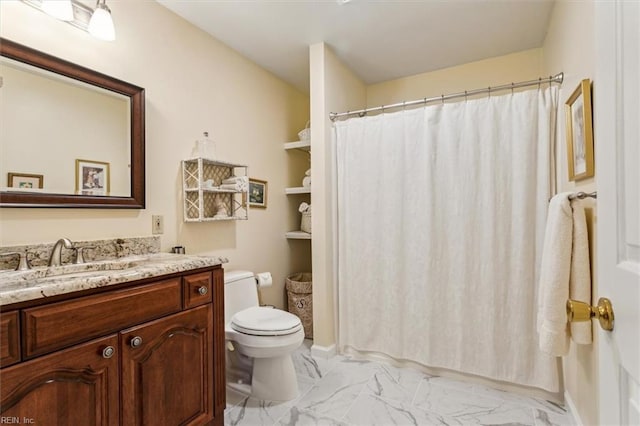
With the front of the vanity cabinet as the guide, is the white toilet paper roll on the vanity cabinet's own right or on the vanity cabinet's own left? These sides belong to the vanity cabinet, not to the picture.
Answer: on the vanity cabinet's own left

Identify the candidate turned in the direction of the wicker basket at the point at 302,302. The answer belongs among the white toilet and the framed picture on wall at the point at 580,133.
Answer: the framed picture on wall

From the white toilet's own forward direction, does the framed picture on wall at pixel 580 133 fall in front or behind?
in front

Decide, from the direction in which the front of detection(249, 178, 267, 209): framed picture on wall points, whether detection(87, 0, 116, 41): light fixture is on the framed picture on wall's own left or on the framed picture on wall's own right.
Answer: on the framed picture on wall's own right

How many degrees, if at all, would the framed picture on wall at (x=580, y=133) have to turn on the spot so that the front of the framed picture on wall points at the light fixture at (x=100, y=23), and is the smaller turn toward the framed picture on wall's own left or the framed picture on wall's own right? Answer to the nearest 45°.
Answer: approximately 45° to the framed picture on wall's own left

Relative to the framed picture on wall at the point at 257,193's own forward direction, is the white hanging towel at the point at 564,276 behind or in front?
in front

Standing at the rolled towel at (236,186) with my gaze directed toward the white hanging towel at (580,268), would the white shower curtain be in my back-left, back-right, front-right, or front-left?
front-left

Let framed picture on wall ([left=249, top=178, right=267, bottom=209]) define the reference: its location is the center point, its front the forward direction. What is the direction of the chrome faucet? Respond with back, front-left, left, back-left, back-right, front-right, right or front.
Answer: right

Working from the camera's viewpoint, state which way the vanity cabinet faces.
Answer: facing the viewer and to the right of the viewer

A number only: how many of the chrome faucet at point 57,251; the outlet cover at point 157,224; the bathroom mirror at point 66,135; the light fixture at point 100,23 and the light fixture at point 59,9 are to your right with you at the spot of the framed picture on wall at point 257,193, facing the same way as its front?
5

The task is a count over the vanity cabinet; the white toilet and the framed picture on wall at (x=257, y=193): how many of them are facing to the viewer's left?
0

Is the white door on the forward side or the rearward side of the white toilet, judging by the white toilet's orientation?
on the forward side

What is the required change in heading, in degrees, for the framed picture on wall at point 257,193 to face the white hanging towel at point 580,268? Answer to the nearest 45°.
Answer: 0° — it already faces it

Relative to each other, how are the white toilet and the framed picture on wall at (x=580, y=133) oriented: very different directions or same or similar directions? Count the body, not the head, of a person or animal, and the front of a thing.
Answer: very different directions

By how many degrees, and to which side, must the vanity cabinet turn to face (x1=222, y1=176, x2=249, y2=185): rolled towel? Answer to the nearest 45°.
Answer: approximately 90° to its left

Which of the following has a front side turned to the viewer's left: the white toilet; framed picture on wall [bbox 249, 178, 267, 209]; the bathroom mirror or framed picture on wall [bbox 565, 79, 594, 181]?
framed picture on wall [bbox 565, 79, 594, 181]

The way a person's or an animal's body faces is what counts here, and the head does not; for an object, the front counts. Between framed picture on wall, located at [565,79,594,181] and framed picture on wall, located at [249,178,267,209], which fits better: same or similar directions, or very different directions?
very different directions

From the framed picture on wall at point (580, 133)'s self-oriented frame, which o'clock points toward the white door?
The white door is roughly at 9 o'clock from the framed picture on wall.
